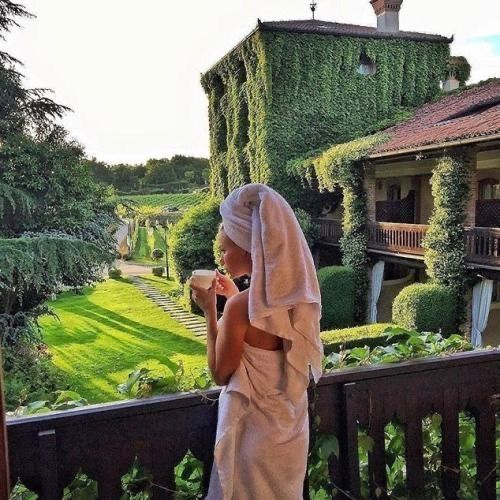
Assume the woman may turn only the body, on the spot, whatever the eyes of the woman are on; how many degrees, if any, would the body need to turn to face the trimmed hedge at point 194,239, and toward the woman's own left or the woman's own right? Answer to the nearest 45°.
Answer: approximately 45° to the woman's own right

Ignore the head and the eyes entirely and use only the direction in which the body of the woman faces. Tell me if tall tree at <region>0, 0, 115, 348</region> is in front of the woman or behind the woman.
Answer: in front

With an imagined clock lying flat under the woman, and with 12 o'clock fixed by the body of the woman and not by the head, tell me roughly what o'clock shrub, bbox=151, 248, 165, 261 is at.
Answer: The shrub is roughly at 1 o'clock from the woman.

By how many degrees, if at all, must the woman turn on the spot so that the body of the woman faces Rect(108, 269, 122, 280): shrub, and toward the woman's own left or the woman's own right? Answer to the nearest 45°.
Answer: approximately 45° to the woman's own right

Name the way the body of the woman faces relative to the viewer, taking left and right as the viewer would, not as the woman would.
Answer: facing away from the viewer and to the left of the viewer

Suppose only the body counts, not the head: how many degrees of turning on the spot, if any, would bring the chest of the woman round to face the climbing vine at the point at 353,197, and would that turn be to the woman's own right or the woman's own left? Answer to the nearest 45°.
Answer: approximately 45° to the woman's own right

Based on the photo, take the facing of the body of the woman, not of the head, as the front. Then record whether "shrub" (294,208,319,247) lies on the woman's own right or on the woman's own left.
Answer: on the woman's own right

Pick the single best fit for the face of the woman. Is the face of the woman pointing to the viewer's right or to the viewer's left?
to the viewer's left

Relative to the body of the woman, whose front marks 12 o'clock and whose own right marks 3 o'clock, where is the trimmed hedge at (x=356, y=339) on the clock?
The trimmed hedge is roughly at 2 o'clock from the woman.

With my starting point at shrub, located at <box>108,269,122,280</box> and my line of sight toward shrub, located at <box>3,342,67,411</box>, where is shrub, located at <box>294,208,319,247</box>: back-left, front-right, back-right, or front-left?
front-left

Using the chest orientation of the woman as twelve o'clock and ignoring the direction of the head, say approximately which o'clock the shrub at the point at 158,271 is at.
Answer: The shrub is roughly at 1 o'clock from the woman.

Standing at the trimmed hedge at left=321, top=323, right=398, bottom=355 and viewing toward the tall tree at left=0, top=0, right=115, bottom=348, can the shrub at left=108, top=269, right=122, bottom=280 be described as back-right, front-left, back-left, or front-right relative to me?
front-right
